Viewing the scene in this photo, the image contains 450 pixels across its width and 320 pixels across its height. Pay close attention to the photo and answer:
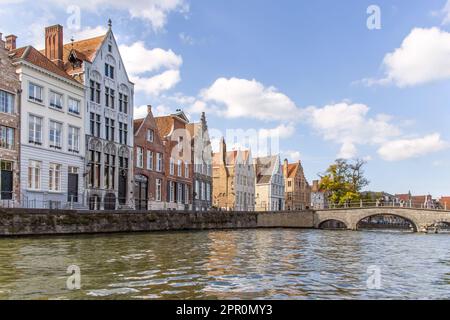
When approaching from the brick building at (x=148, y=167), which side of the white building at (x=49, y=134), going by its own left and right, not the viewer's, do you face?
left

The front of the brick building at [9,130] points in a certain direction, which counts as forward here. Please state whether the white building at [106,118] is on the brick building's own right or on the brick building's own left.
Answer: on the brick building's own left

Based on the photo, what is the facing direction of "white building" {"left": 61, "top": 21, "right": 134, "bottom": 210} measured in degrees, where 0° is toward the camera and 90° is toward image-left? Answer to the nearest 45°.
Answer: approximately 315°

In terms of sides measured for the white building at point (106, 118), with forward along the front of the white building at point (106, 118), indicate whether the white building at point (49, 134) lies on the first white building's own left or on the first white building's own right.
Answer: on the first white building's own right

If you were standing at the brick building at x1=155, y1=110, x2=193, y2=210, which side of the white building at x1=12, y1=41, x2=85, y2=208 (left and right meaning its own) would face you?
left
